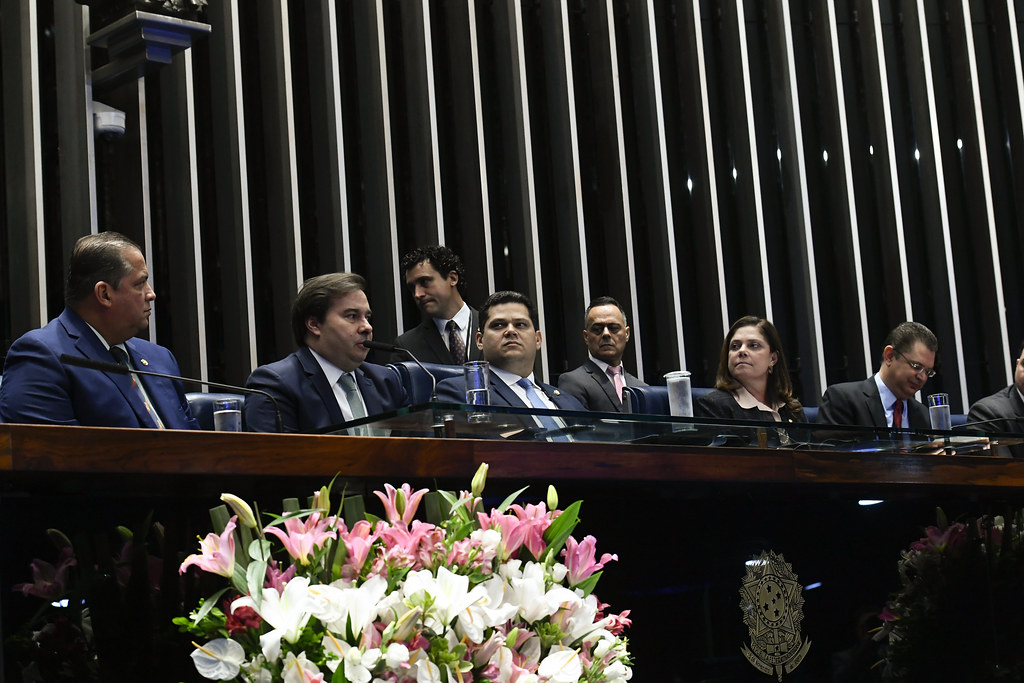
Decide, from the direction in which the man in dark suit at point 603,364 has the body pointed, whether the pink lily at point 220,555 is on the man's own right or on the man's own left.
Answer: on the man's own right

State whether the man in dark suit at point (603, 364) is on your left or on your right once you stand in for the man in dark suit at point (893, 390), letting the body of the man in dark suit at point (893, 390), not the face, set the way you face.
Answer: on your right

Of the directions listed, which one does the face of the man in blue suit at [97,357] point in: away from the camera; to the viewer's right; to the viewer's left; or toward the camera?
to the viewer's right

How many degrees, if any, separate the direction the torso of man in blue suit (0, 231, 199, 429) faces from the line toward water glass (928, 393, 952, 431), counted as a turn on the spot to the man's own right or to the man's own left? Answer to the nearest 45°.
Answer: approximately 45° to the man's own left

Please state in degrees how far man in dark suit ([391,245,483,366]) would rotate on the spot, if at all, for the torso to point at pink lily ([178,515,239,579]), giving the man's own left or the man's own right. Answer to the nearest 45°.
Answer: approximately 45° to the man's own right

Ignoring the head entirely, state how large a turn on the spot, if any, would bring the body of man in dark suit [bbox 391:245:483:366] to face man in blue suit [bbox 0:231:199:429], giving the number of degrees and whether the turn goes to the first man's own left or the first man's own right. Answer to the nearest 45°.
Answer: approximately 90° to the first man's own right

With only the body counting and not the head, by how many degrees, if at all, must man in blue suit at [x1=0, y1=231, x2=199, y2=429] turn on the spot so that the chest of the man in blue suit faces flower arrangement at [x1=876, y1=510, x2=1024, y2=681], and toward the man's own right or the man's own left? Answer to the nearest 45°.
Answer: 0° — they already face it
